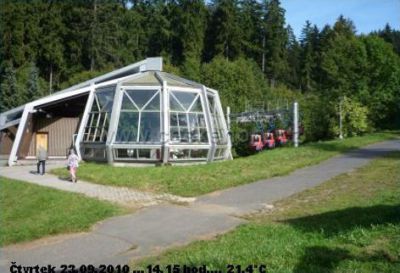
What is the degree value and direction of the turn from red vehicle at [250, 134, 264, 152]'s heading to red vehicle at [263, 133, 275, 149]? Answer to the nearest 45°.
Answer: approximately 90° to its left
